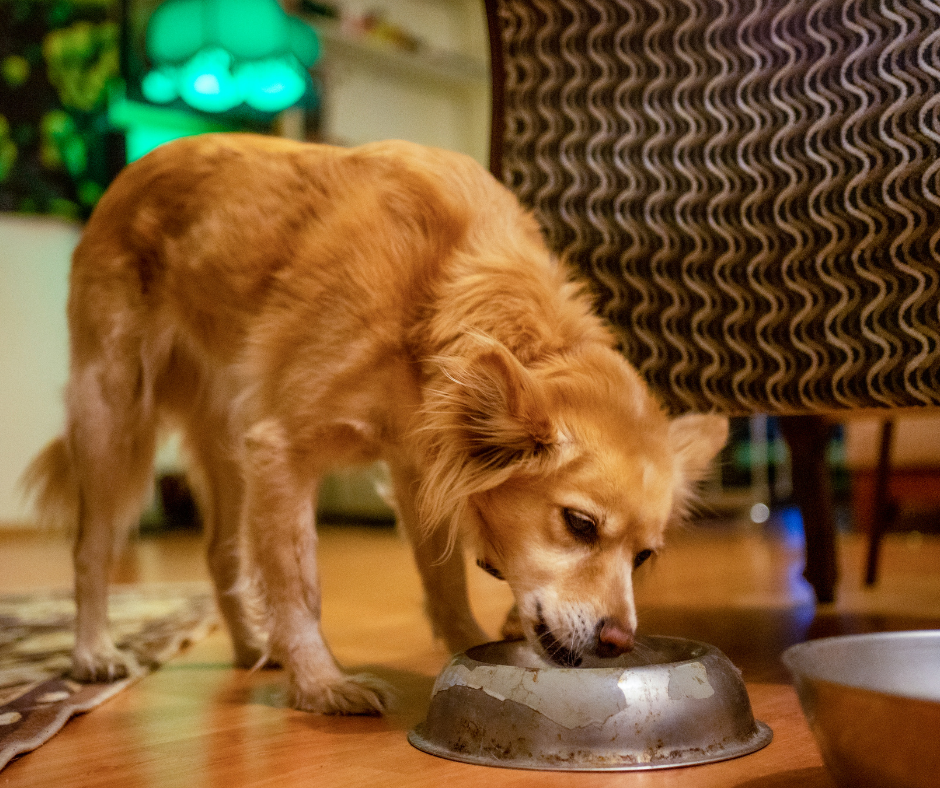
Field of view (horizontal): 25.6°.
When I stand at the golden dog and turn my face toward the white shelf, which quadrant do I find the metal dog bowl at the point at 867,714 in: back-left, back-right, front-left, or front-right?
back-right

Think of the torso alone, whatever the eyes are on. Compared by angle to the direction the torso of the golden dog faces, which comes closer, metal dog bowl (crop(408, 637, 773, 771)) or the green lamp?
the metal dog bowl

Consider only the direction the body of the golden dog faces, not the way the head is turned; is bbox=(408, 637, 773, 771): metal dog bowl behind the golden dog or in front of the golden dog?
in front

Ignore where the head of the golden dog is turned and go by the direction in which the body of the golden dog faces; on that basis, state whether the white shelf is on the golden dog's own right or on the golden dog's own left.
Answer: on the golden dog's own left

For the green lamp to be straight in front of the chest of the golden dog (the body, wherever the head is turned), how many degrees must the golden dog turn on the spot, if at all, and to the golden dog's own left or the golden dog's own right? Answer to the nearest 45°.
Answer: approximately 135° to the golden dog's own left

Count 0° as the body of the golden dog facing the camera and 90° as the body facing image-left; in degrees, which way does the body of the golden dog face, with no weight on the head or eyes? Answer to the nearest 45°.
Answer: approximately 315°

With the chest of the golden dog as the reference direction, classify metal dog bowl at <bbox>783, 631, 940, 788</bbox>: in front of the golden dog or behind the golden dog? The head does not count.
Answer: in front
